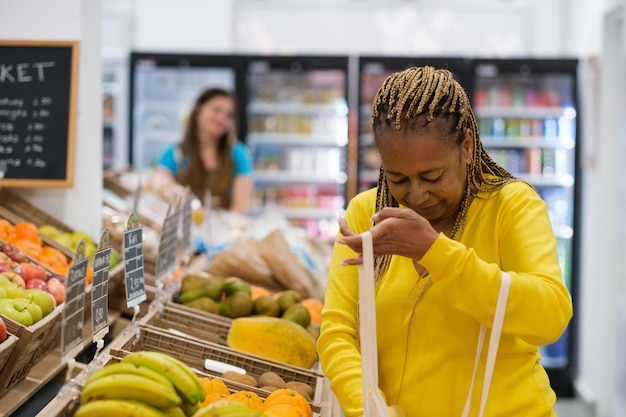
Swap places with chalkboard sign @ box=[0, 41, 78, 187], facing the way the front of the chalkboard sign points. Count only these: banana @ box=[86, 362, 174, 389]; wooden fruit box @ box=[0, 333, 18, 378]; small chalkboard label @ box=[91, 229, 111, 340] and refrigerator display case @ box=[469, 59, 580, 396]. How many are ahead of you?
3

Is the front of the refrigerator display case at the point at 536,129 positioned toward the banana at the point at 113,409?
yes

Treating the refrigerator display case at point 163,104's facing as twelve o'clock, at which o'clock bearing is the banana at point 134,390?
The banana is roughly at 12 o'clock from the refrigerator display case.

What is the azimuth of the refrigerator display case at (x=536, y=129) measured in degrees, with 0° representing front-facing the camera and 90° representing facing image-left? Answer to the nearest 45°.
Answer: approximately 0°

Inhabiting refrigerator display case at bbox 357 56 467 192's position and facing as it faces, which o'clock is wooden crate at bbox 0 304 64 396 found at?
The wooden crate is roughly at 12 o'clock from the refrigerator display case.

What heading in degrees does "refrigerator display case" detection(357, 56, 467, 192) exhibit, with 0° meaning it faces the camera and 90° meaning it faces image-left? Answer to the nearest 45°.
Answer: approximately 0°
